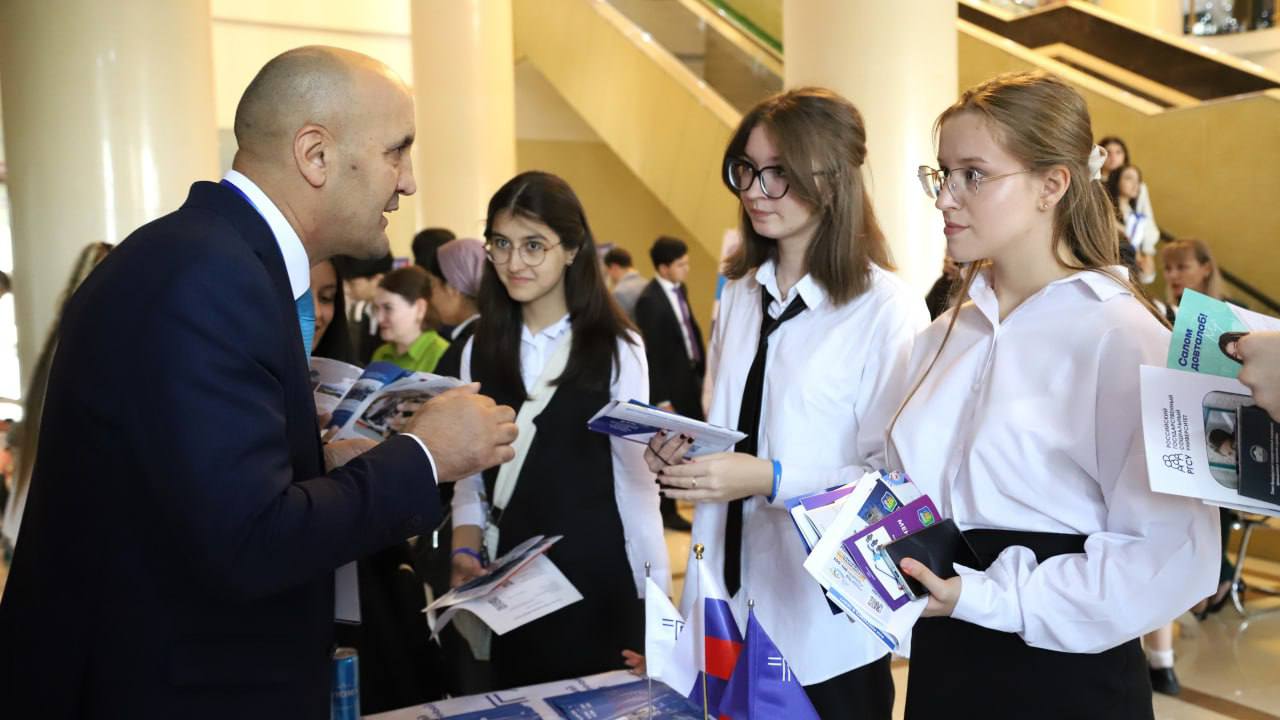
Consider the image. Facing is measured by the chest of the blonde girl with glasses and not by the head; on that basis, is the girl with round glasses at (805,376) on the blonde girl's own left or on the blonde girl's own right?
on the blonde girl's own right

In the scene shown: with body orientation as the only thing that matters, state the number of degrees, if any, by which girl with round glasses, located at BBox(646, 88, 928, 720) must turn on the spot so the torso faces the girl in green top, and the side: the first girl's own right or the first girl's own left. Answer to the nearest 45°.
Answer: approximately 90° to the first girl's own right

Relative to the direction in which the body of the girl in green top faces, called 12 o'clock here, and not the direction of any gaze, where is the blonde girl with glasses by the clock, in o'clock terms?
The blonde girl with glasses is roughly at 10 o'clock from the girl in green top.

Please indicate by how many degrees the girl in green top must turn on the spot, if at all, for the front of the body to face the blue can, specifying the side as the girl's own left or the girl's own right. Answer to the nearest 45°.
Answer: approximately 45° to the girl's own left

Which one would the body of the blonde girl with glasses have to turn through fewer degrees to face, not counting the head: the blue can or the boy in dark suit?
the blue can

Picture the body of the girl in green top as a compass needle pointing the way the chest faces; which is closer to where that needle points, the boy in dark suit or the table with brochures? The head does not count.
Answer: the table with brochures

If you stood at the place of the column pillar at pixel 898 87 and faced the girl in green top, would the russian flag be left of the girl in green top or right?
left

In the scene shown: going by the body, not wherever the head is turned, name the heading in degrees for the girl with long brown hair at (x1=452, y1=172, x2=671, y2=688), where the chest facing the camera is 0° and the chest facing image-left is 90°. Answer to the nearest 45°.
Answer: approximately 45°

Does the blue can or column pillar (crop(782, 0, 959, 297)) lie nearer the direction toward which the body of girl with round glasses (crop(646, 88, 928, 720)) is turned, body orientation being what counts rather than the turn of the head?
the blue can

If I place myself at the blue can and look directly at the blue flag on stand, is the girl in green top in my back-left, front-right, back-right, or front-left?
back-left

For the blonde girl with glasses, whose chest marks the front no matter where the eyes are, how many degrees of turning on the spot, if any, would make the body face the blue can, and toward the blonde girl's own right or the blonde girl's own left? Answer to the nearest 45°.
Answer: approximately 45° to the blonde girl's own right
